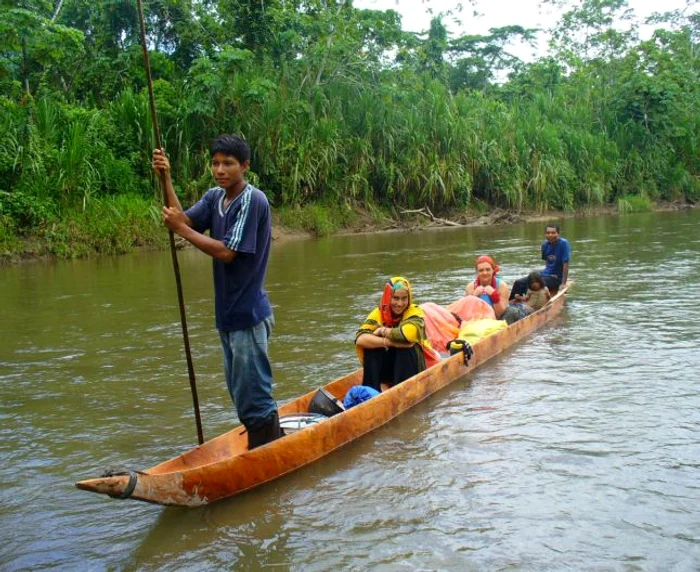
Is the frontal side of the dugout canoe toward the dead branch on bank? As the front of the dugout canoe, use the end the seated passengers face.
no

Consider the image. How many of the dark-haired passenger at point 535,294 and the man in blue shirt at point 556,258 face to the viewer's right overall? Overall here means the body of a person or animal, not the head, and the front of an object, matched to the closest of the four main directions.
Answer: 0

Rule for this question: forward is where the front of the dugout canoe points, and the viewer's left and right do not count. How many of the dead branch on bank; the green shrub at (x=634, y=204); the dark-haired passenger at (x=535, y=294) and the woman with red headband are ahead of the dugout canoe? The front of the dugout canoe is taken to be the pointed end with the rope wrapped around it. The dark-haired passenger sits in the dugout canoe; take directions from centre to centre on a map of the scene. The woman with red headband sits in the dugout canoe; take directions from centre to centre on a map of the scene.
0

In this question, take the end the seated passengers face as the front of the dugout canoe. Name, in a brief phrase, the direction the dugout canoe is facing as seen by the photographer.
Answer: facing the viewer and to the left of the viewer

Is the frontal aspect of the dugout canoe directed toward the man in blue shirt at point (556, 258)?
no

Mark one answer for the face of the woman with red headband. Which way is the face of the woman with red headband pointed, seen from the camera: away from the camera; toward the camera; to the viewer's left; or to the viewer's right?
toward the camera

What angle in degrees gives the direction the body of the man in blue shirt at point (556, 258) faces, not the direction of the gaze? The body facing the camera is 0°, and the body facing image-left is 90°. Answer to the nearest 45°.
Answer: approximately 45°

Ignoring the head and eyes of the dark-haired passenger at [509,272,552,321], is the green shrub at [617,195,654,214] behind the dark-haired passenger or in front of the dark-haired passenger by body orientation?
behind

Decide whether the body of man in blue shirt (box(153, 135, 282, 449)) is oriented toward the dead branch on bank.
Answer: no

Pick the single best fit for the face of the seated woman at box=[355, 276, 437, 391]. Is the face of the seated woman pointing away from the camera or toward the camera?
toward the camera

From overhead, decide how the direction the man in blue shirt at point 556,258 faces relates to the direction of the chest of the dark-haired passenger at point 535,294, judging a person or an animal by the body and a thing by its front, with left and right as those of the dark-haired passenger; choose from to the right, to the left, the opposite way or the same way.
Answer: the same way

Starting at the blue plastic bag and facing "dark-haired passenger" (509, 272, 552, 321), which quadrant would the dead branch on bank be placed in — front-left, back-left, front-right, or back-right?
front-left

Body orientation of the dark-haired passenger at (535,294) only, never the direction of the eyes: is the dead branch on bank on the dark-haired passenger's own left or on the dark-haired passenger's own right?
on the dark-haired passenger's own right

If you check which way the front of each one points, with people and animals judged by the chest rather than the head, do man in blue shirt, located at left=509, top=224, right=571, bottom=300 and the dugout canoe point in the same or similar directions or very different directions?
same or similar directions
